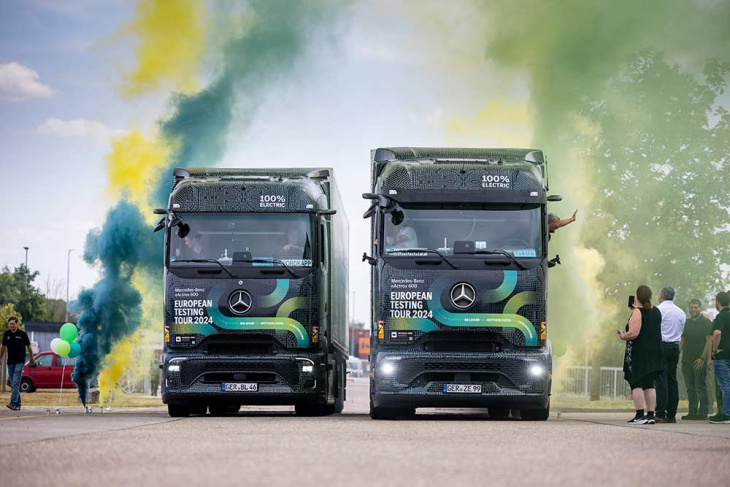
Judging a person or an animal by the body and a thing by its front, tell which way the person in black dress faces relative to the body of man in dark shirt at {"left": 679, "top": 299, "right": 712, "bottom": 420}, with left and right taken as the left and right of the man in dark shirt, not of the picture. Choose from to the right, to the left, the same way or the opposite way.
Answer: to the right

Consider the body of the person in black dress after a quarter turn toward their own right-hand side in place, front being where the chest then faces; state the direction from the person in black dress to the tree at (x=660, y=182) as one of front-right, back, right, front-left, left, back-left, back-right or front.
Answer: front-left

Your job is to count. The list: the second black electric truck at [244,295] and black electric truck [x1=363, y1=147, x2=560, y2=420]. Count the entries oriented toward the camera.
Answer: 2

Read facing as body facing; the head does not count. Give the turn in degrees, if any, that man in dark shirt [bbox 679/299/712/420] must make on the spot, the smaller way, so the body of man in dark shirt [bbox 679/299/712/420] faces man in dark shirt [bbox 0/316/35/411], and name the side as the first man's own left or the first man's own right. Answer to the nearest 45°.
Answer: approximately 45° to the first man's own right

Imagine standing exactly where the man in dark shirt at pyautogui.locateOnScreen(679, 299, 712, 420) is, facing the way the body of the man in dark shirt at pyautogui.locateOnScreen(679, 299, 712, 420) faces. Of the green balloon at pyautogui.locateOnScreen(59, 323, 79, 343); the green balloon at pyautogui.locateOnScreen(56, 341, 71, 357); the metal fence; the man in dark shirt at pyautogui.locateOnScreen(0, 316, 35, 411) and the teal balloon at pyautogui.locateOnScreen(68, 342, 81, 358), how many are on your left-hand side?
0

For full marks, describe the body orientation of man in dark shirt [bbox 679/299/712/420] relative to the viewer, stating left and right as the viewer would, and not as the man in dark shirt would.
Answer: facing the viewer and to the left of the viewer

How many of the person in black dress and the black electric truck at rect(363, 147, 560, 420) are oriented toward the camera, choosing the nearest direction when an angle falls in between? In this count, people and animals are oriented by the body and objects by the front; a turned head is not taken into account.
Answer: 1

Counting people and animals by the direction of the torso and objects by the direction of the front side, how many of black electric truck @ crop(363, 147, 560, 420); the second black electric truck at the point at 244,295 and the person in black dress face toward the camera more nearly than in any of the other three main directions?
2

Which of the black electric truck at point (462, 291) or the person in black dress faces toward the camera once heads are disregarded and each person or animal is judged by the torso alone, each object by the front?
the black electric truck

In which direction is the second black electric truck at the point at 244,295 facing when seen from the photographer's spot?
facing the viewer

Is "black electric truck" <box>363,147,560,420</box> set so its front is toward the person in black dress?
no

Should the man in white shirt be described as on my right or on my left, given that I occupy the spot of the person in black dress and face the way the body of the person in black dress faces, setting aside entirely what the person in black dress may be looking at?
on my right

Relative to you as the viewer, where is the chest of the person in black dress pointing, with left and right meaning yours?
facing away from the viewer and to the left of the viewer

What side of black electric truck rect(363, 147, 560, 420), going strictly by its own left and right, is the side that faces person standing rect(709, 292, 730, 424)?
left

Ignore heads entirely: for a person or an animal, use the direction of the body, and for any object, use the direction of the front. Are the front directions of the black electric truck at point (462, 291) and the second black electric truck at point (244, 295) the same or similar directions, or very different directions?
same or similar directions
